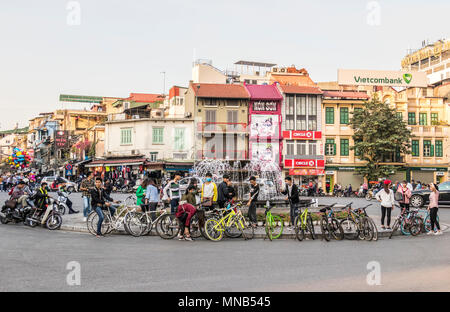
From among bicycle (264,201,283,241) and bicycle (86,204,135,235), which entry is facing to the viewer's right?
bicycle (86,204,135,235)

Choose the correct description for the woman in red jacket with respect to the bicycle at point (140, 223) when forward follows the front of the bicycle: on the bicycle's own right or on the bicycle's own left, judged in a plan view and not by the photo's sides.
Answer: on the bicycle's own right

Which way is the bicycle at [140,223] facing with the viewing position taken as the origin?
facing to the right of the viewer

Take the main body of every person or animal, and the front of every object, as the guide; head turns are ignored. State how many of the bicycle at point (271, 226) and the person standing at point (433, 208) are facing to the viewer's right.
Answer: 0

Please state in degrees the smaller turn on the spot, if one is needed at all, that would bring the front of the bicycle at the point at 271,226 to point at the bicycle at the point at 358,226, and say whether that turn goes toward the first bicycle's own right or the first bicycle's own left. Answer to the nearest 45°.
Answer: approximately 135° to the first bicycle's own left

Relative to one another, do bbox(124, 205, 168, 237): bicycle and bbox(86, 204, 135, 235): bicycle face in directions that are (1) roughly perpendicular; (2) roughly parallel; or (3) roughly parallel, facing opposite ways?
roughly parallel

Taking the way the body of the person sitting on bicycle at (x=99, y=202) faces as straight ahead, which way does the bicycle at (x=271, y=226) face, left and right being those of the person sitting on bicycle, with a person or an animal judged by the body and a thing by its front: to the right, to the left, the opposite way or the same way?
to the right

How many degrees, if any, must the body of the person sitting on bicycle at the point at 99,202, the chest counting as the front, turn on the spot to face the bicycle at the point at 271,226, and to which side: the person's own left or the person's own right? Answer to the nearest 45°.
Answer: approximately 45° to the person's own left

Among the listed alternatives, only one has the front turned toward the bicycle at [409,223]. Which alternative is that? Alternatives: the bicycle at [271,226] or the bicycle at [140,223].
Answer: the bicycle at [140,223]

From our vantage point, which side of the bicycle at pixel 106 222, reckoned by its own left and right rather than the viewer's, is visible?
right

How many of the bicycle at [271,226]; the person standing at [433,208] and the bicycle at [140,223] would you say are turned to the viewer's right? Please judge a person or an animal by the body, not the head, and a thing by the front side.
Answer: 1

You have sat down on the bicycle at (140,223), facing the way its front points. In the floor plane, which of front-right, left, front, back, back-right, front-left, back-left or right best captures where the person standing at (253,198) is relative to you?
front
